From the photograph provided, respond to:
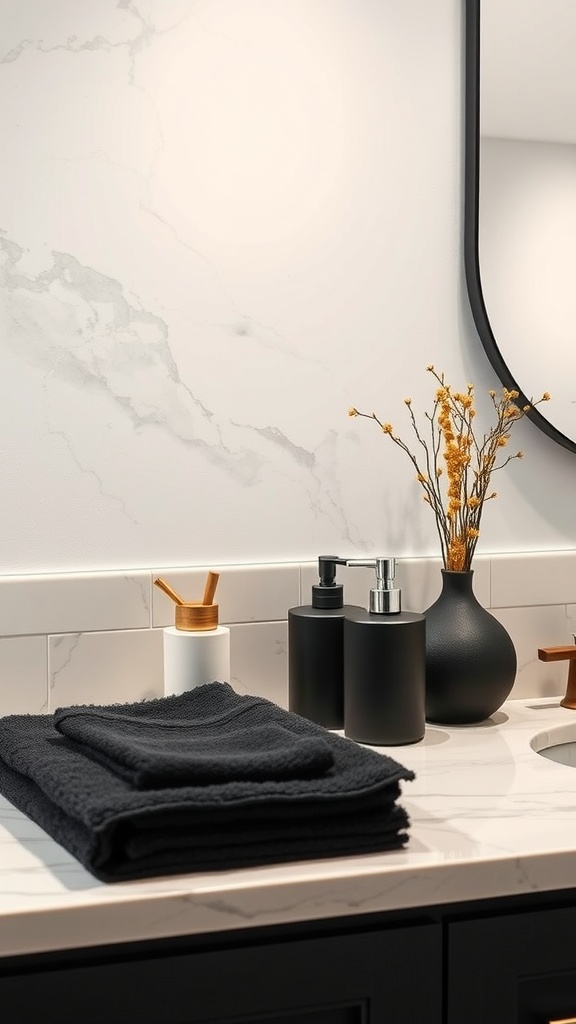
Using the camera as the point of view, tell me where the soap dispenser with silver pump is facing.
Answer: facing to the left of the viewer

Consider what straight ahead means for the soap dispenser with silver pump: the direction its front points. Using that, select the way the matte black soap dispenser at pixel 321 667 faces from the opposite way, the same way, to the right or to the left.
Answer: the opposite way

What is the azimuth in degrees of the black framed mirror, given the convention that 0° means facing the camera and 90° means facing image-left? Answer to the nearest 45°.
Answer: approximately 0°

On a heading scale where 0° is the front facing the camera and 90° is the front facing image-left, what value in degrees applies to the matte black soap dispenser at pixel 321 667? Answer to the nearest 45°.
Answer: approximately 270°
